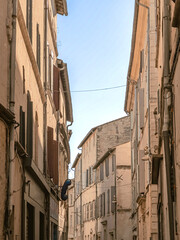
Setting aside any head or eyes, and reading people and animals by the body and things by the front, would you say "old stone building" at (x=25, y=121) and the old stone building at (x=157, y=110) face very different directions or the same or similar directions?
very different directions

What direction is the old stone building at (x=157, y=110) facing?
to the viewer's left

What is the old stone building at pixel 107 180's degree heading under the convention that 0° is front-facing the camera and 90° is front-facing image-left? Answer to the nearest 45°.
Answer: approximately 45°

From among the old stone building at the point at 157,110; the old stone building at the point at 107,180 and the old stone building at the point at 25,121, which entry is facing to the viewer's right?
the old stone building at the point at 25,121

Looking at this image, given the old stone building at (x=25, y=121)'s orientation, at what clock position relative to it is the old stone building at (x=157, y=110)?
the old stone building at (x=157, y=110) is roughly at 11 o'clock from the old stone building at (x=25, y=121).

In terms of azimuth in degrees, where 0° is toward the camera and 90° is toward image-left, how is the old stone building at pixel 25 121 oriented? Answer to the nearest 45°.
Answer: approximately 270°

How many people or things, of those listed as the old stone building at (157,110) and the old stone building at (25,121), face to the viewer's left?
1

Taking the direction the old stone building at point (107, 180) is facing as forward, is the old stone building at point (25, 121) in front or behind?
in front

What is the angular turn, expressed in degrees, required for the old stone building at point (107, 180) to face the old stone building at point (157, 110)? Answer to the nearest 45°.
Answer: approximately 45° to its left

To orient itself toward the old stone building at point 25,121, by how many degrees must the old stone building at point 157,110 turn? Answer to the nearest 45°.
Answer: approximately 45° to its left

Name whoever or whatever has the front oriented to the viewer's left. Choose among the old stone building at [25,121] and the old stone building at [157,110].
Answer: the old stone building at [157,110]

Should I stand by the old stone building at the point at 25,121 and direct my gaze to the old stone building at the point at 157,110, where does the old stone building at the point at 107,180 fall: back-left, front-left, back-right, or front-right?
front-left

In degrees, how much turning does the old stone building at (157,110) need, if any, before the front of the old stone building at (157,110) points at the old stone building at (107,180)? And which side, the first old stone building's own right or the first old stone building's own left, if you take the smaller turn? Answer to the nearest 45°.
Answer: approximately 90° to the first old stone building's own right

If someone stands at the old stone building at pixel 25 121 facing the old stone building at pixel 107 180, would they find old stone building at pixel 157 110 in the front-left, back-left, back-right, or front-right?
front-right
